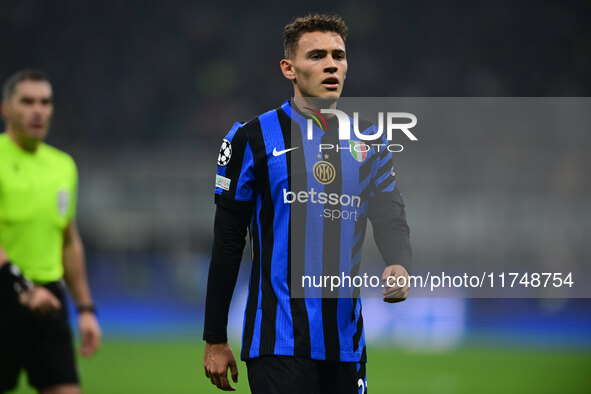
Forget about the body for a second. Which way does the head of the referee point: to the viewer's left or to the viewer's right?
to the viewer's right

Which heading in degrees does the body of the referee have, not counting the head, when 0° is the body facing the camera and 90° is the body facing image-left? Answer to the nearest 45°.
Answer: approximately 315°

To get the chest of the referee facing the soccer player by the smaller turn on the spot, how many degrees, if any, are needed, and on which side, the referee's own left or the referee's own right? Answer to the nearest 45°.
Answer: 0° — they already face them

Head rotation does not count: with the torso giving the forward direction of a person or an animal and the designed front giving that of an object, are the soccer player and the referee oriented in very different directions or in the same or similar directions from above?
same or similar directions

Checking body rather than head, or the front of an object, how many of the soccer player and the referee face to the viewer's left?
0

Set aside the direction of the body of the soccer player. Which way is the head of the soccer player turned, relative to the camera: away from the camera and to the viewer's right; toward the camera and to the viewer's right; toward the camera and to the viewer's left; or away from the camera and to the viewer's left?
toward the camera and to the viewer's right

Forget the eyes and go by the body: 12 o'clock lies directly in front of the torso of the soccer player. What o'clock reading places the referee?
The referee is roughly at 6 o'clock from the soccer player.

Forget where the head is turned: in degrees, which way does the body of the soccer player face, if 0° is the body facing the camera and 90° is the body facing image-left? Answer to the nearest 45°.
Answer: approximately 315°
